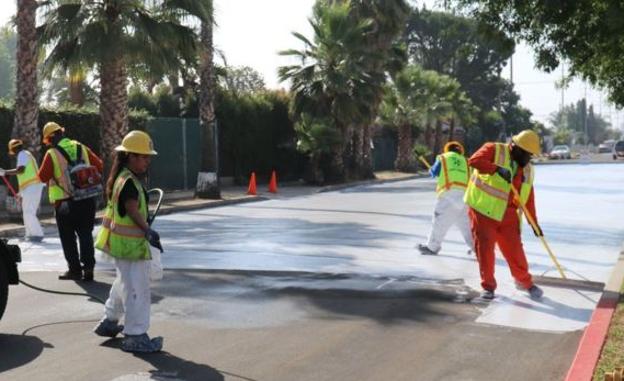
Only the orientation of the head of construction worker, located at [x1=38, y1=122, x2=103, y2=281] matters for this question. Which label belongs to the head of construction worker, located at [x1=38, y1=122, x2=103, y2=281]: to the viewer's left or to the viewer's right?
to the viewer's left

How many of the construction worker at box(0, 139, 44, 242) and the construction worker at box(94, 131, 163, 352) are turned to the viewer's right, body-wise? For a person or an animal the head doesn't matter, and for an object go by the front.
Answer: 1

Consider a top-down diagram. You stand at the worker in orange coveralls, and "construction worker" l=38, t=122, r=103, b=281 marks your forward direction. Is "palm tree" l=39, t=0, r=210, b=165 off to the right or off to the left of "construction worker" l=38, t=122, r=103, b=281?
right

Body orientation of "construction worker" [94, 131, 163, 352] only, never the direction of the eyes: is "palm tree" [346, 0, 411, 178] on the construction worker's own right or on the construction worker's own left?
on the construction worker's own left
